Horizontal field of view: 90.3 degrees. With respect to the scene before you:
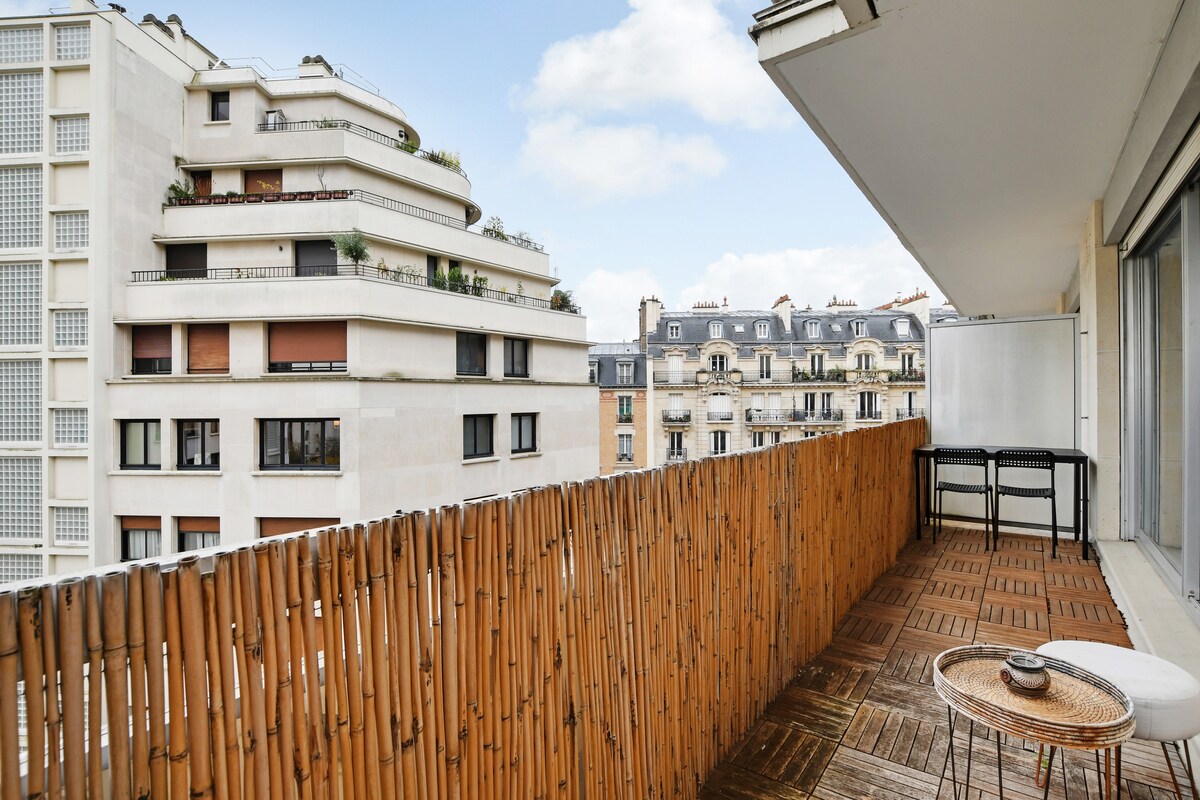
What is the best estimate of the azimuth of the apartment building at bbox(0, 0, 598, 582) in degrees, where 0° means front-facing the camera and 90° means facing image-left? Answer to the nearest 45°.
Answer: approximately 0°

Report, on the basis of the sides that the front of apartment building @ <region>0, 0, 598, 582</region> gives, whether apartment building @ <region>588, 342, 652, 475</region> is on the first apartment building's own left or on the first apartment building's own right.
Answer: on the first apartment building's own left

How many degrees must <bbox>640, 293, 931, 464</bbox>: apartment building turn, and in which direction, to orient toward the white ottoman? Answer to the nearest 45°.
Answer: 0° — it already faces it

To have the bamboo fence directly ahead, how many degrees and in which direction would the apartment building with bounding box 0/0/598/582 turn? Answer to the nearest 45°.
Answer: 0° — it already faces it

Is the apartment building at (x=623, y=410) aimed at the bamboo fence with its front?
yes

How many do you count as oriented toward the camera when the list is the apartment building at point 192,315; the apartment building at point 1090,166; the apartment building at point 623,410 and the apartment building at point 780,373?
3

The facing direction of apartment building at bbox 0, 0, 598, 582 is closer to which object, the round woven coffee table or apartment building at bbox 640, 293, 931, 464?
the round woven coffee table

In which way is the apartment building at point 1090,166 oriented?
to the viewer's left

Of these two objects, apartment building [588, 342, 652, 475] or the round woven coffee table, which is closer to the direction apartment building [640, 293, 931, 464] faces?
the round woven coffee table

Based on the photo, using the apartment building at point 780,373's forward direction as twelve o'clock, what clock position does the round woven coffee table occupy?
The round woven coffee table is roughly at 12 o'clock from the apartment building.
